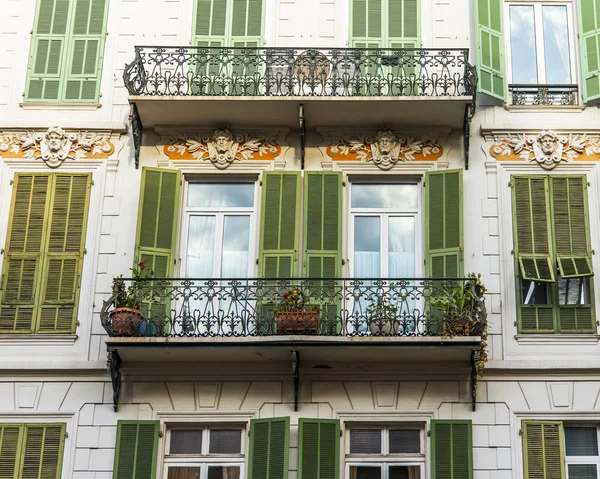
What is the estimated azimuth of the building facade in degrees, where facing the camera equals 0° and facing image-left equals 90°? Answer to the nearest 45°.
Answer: approximately 0°
